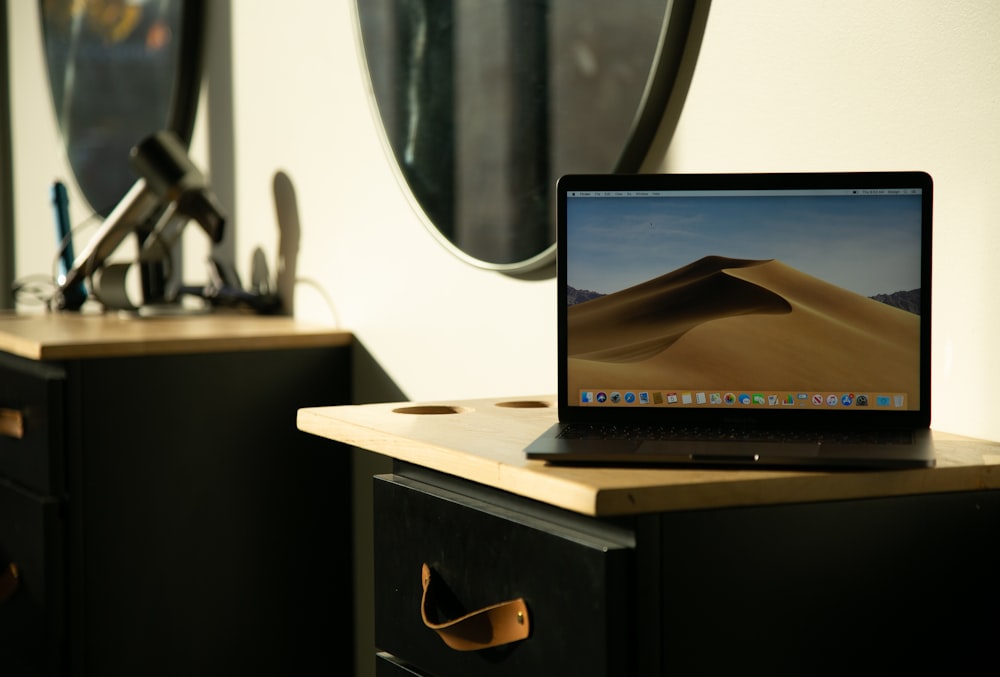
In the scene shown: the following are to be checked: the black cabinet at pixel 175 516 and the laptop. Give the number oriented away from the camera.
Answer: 0

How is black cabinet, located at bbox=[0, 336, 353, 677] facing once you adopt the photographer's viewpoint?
facing the viewer and to the left of the viewer

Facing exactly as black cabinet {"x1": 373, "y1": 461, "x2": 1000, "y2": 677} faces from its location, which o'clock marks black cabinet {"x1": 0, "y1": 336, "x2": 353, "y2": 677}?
black cabinet {"x1": 0, "y1": 336, "x2": 353, "y2": 677} is roughly at 3 o'clock from black cabinet {"x1": 373, "y1": 461, "x2": 1000, "y2": 677}.

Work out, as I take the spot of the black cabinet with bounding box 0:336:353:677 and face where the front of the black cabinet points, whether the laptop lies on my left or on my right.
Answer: on my left

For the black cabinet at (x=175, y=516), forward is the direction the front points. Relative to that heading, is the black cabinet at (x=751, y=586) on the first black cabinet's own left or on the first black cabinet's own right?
on the first black cabinet's own left

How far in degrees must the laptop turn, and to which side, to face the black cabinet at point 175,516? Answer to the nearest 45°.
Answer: approximately 135° to its right

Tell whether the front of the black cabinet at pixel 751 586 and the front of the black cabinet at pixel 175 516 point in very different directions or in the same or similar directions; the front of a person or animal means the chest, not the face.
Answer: same or similar directions

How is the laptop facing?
toward the camera
